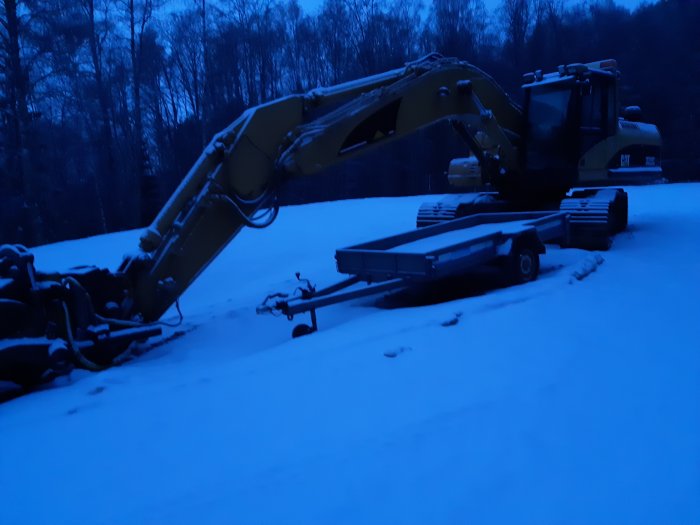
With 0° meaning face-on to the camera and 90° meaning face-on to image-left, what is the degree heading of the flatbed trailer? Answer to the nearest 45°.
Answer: approximately 45°

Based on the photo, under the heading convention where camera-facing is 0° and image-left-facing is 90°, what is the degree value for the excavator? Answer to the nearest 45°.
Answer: approximately 45°
